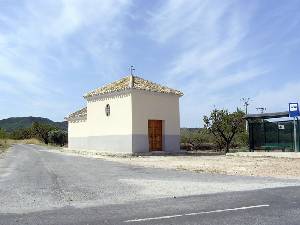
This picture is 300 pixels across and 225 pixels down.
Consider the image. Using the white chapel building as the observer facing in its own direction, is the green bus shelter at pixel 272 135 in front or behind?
in front

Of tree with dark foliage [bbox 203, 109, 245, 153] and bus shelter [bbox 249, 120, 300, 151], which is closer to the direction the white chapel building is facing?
the bus shelter

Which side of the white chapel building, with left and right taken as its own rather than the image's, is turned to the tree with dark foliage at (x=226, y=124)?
left

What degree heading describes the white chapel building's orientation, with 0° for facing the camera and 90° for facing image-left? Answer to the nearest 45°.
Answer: approximately 315°
